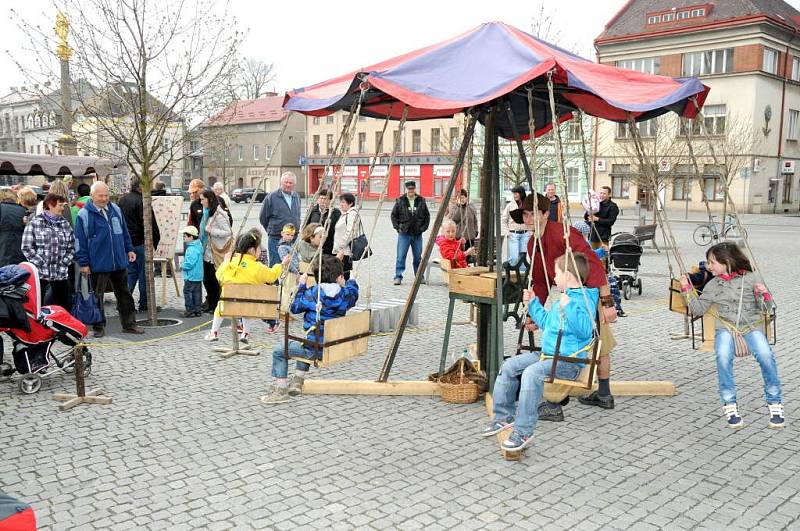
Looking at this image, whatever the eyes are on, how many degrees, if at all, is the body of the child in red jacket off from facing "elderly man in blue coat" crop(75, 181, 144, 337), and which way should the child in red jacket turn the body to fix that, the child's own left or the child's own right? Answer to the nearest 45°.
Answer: approximately 90° to the child's own right

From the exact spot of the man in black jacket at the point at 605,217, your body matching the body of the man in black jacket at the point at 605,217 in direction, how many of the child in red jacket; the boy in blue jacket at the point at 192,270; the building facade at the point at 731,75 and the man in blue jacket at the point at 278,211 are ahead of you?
3

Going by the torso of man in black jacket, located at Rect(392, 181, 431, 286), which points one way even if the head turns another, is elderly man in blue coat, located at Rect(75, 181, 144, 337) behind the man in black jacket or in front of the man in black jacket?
in front

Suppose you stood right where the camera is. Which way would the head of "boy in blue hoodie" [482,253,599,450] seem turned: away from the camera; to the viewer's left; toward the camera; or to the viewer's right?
to the viewer's left

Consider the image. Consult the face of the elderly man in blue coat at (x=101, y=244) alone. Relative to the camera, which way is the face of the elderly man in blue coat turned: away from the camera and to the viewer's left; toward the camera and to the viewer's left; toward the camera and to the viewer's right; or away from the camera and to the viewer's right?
toward the camera and to the viewer's right

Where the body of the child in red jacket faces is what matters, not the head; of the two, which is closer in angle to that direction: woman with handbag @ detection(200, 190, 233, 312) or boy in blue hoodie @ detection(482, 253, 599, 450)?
the boy in blue hoodie

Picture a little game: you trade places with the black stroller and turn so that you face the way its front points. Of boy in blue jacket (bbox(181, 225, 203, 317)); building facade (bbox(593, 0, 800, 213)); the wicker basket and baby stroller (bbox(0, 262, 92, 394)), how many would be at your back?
1

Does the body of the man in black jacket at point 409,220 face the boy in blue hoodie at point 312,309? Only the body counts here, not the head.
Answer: yes

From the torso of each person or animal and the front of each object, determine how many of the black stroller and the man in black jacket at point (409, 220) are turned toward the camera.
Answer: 2

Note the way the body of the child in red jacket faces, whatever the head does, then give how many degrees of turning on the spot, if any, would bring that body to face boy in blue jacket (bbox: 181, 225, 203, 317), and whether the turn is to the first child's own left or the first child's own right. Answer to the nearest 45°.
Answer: approximately 90° to the first child's own right

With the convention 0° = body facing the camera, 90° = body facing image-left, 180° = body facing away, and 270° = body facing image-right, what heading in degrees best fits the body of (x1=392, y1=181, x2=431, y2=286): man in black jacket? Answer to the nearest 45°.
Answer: approximately 0°

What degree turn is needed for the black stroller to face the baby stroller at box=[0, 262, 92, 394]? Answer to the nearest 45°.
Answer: approximately 45° to its right
